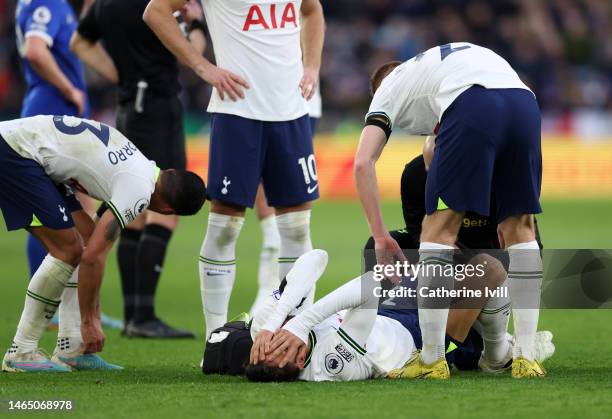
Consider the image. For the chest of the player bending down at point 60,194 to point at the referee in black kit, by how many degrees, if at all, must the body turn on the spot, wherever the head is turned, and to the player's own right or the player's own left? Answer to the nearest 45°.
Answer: approximately 90° to the player's own left

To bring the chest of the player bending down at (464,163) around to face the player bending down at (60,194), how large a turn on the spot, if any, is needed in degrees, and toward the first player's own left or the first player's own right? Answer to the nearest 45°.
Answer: approximately 45° to the first player's own left

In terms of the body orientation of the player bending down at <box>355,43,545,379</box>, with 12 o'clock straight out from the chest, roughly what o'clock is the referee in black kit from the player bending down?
The referee in black kit is roughly at 12 o'clock from the player bending down.

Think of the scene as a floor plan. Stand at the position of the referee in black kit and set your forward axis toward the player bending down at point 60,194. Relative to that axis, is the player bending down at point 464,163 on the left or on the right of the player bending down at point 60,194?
left

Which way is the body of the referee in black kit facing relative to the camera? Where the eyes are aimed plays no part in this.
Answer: to the viewer's right

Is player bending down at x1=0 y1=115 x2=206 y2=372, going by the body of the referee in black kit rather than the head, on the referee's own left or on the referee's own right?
on the referee's own right

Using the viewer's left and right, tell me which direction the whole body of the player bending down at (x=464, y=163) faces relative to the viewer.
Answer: facing away from the viewer and to the left of the viewer

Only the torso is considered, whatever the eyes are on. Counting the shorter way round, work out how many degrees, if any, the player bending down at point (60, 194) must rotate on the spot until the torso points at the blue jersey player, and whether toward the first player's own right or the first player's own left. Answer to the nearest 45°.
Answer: approximately 90° to the first player's own left

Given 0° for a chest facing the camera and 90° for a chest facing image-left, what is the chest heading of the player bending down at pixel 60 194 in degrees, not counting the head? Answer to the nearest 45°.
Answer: approximately 270°

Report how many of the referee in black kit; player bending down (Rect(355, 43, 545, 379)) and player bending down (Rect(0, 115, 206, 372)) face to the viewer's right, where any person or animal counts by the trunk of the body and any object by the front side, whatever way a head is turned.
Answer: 2
